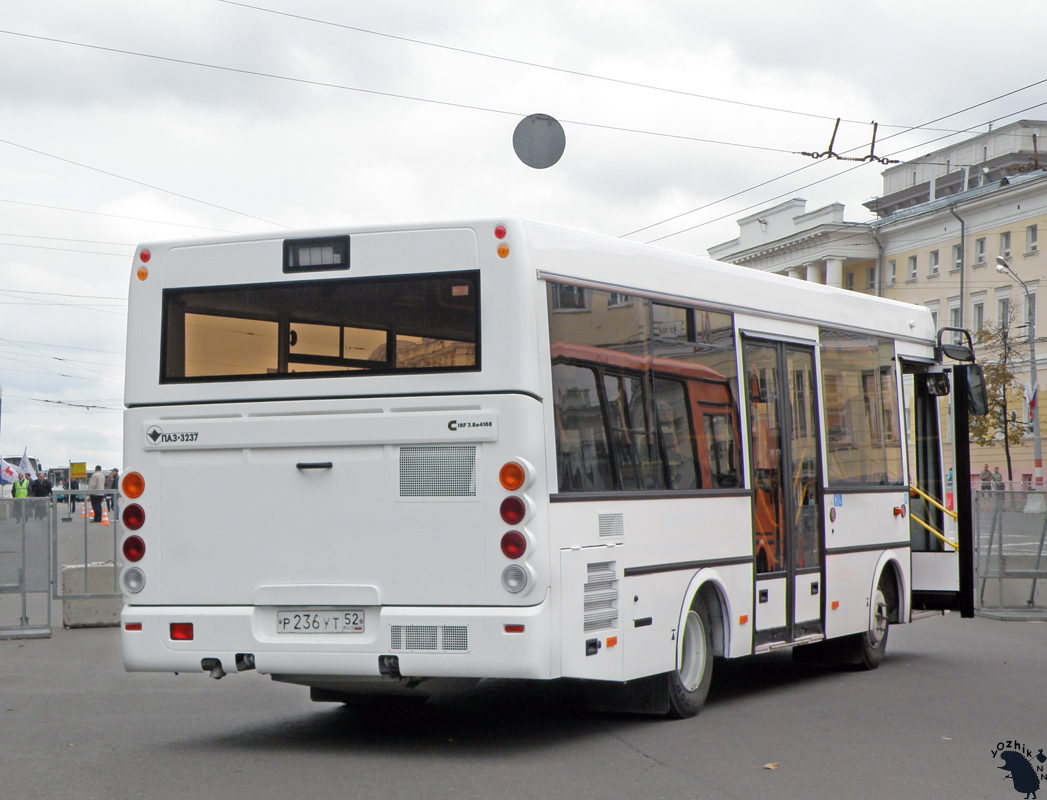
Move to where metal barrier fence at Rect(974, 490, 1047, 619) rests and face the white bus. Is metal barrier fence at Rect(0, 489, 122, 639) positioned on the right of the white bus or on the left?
right

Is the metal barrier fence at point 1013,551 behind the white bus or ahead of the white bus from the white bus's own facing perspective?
ahead

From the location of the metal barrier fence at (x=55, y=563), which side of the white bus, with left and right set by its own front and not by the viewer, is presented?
left

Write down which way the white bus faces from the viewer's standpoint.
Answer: facing away from the viewer and to the right of the viewer
